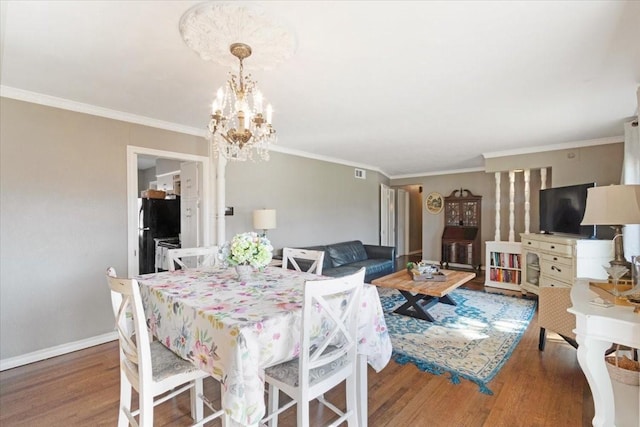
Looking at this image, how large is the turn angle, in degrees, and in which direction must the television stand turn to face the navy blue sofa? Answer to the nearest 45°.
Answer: approximately 45° to its right

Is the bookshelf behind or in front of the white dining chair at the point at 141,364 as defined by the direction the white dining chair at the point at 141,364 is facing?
in front

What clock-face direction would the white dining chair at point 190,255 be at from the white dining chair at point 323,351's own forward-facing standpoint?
the white dining chair at point 190,255 is roughly at 12 o'clock from the white dining chair at point 323,351.

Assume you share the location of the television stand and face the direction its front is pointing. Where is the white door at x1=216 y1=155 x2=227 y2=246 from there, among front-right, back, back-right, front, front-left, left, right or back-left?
front

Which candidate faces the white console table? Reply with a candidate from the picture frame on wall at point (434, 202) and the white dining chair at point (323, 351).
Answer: the picture frame on wall

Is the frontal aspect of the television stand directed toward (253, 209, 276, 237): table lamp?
yes

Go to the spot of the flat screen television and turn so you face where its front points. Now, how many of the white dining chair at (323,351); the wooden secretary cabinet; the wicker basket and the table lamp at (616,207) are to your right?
1

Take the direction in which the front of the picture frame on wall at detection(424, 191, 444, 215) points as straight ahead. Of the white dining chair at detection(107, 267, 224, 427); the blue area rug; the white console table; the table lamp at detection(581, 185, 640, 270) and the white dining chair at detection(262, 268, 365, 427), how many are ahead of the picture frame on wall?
5

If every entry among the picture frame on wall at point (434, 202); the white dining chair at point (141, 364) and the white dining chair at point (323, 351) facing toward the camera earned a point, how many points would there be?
1

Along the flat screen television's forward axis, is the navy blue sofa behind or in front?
in front

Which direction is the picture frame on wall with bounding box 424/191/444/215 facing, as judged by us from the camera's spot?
facing the viewer

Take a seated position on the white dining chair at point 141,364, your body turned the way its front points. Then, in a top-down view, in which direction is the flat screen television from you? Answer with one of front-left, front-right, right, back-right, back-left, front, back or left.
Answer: front-right

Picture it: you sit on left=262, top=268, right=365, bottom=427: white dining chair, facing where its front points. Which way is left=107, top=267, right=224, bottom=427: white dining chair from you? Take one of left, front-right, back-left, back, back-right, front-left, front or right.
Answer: front-left

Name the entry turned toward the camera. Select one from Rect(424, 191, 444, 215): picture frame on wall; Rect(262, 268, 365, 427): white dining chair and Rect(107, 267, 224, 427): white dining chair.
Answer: the picture frame on wall

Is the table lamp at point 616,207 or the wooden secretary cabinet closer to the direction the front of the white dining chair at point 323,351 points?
the wooden secretary cabinet

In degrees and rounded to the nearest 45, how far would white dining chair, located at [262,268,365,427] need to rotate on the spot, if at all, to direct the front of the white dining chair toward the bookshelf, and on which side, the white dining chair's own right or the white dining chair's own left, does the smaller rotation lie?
approximately 90° to the white dining chair's own right

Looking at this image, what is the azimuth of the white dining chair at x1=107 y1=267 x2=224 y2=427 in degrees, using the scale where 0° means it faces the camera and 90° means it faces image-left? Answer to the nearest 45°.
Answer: approximately 225°
